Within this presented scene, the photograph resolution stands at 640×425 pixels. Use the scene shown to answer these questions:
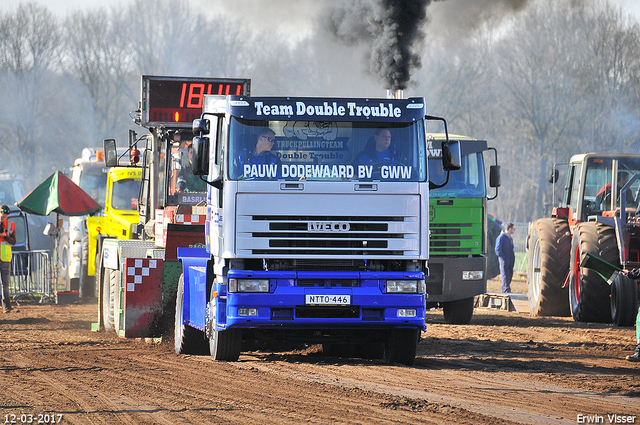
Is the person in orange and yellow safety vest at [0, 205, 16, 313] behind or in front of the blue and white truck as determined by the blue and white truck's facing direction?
behind

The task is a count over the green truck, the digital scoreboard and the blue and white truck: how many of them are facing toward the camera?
3

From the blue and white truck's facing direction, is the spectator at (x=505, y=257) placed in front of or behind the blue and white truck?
behind

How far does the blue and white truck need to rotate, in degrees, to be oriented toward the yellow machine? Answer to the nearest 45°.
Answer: approximately 135° to its right

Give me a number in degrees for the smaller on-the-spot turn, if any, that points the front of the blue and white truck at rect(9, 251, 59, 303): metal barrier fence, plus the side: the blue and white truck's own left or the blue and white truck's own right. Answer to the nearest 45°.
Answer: approximately 135° to the blue and white truck's own right

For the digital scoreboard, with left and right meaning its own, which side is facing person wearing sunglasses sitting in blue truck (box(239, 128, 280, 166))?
front

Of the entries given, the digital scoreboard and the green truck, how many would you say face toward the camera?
2

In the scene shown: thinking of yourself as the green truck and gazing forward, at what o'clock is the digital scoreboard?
The digital scoreboard is roughly at 2 o'clock from the green truck.

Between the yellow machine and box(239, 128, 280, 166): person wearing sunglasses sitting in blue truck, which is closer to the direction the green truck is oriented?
the person wearing sunglasses sitting in blue truck
